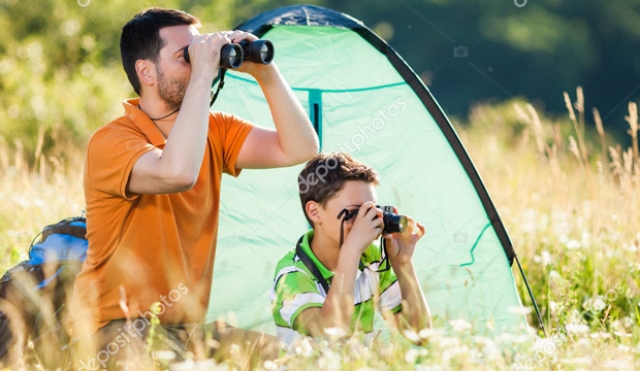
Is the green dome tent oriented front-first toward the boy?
yes

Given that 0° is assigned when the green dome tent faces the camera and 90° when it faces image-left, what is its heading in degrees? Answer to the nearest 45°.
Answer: approximately 0°

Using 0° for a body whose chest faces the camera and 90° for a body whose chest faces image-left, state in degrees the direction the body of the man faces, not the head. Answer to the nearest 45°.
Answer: approximately 315°

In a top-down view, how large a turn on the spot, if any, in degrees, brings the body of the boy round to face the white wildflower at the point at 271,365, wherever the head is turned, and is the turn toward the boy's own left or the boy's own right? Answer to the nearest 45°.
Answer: approximately 45° to the boy's own right

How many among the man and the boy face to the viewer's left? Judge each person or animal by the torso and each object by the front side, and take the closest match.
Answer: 0

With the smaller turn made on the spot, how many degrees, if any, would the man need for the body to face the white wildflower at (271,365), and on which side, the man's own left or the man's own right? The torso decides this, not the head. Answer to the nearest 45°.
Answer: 0° — they already face it

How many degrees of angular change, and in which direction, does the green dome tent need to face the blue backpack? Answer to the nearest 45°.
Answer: approximately 45° to its right

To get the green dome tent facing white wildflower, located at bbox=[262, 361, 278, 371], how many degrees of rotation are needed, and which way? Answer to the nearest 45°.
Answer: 0° — it already faces it

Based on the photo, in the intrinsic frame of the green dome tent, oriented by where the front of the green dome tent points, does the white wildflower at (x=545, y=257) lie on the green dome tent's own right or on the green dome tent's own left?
on the green dome tent's own left

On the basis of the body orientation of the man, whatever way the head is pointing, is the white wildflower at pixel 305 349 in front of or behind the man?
in front

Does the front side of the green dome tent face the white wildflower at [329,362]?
yes

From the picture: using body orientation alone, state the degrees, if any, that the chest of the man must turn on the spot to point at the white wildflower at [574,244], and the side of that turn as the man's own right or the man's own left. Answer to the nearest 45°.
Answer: approximately 90° to the man's own left

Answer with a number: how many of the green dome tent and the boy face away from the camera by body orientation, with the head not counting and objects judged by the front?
0
